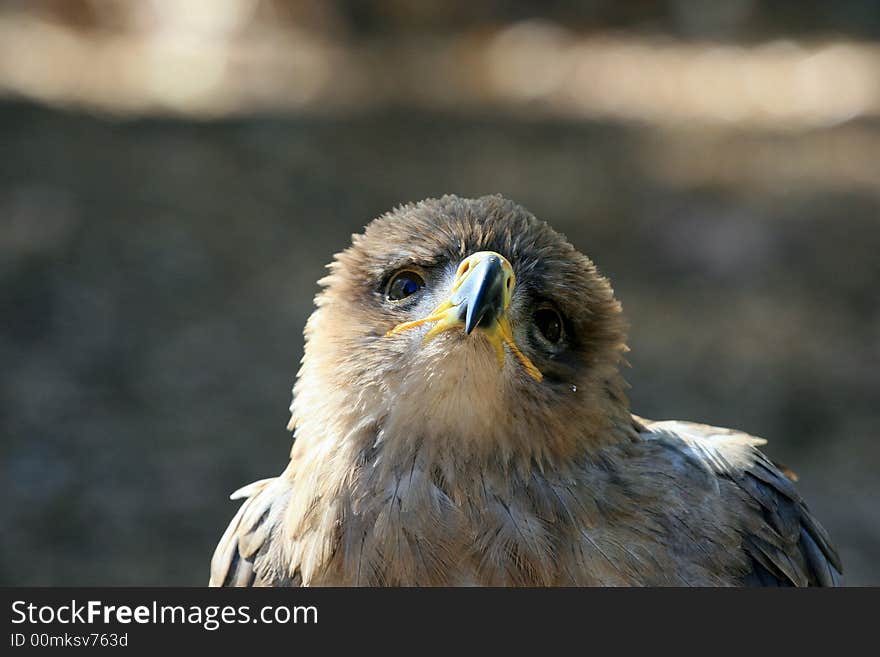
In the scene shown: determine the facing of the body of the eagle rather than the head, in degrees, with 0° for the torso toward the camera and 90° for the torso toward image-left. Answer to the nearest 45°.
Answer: approximately 0°
